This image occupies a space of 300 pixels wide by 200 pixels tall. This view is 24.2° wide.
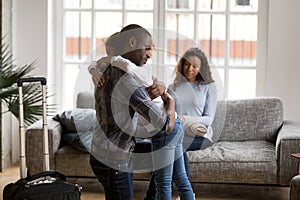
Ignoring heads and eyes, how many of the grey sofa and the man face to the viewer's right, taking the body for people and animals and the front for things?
1

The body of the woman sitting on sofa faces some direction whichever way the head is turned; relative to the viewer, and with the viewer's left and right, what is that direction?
facing the viewer and to the left of the viewer

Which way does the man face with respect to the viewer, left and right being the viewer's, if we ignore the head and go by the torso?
facing to the right of the viewer

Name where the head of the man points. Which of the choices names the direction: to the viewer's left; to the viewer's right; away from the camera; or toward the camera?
to the viewer's right

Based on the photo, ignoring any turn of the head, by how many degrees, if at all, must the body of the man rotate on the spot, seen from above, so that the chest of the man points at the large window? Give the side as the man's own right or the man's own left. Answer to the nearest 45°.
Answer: approximately 90° to the man's own left

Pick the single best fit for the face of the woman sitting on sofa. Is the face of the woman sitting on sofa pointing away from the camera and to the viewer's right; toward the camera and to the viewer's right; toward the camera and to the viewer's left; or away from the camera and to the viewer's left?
toward the camera and to the viewer's left

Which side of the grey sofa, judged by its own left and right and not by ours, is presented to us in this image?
front

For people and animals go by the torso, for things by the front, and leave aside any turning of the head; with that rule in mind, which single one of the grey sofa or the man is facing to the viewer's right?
the man
